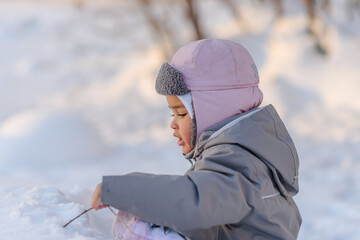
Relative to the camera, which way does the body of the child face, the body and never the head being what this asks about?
to the viewer's left

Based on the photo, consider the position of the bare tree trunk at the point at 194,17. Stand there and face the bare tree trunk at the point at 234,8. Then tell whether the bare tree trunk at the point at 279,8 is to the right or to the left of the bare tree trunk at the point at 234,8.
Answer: right

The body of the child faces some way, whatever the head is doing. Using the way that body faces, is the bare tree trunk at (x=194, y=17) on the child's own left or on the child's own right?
on the child's own right

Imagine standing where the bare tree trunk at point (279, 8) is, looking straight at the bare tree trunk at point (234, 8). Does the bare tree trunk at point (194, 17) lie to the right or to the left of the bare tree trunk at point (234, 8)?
left

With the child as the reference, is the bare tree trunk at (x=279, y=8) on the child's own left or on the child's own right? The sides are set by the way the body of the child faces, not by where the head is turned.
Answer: on the child's own right

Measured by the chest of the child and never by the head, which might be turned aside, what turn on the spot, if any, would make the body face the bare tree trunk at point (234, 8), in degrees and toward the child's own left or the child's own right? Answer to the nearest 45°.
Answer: approximately 90° to the child's own right

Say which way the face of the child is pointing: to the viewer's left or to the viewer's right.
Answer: to the viewer's left
